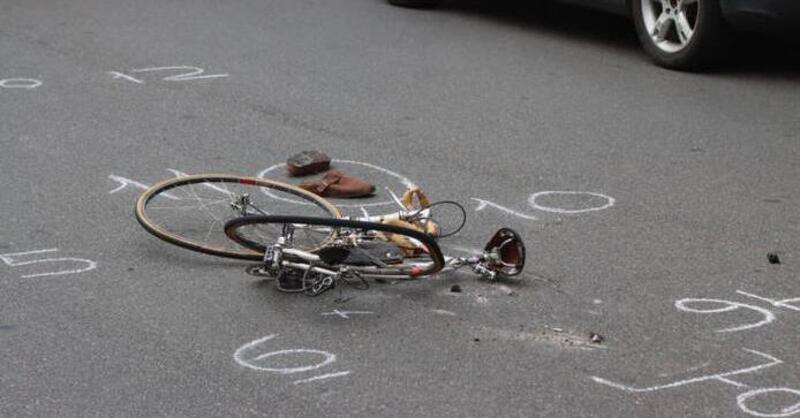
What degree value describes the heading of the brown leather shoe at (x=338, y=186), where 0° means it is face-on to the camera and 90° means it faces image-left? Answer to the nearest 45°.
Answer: approximately 270°

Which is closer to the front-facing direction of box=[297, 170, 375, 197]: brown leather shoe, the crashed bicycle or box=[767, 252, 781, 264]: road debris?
the road debris
